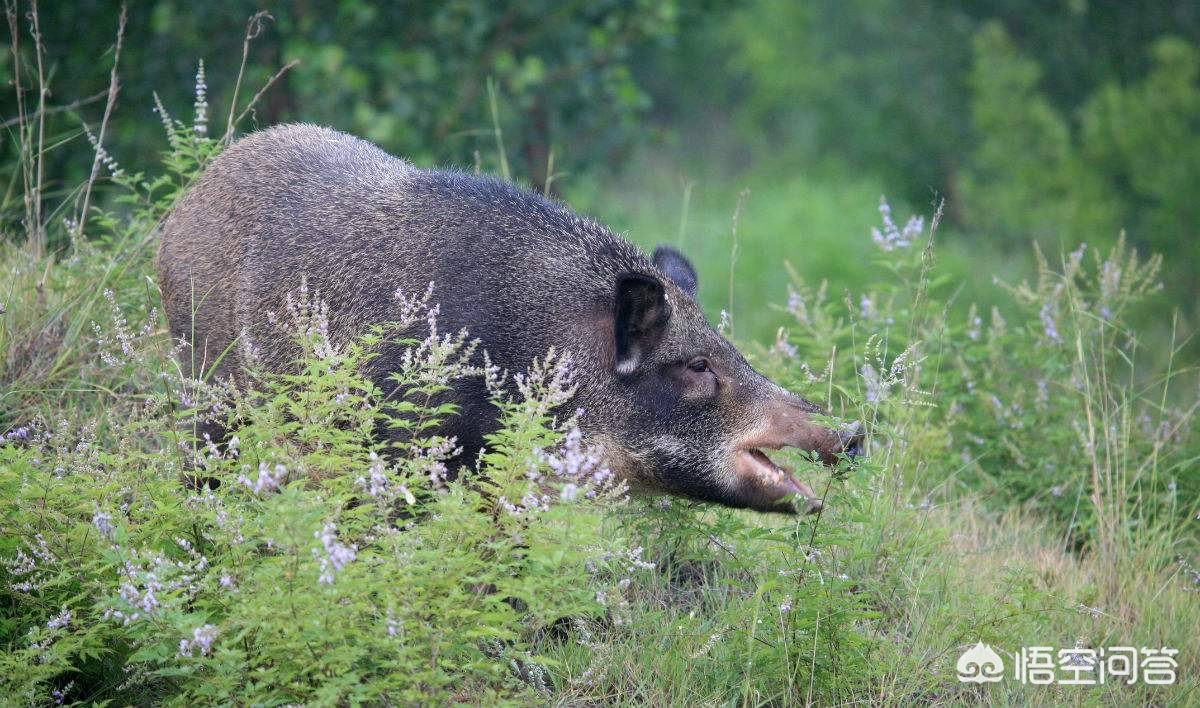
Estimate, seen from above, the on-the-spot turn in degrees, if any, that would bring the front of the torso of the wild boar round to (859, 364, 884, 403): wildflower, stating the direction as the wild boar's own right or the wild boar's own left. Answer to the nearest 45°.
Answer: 0° — it already faces it

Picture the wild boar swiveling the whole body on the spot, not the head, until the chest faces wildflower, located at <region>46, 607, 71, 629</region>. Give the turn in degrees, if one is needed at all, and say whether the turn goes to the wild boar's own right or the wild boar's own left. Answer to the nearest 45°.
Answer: approximately 135° to the wild boar's own right

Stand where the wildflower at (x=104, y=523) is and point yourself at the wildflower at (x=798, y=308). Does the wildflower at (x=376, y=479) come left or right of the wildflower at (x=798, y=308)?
right

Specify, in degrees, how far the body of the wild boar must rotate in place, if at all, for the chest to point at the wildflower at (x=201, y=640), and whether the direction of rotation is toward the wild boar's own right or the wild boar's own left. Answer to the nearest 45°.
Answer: approximately 90° to the wild boar's own right

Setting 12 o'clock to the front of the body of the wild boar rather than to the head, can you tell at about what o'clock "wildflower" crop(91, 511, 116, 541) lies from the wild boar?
The wildflower is roughly at 4 o'clock from the wild boar.

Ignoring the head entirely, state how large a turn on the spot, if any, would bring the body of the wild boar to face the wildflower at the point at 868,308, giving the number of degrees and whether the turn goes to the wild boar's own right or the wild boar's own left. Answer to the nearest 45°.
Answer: approximately 45° to the wild boar's own left

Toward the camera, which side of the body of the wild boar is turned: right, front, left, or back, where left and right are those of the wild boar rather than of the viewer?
right

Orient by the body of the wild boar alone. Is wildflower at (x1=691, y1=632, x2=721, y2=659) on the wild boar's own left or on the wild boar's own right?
on the wild boar's own right
